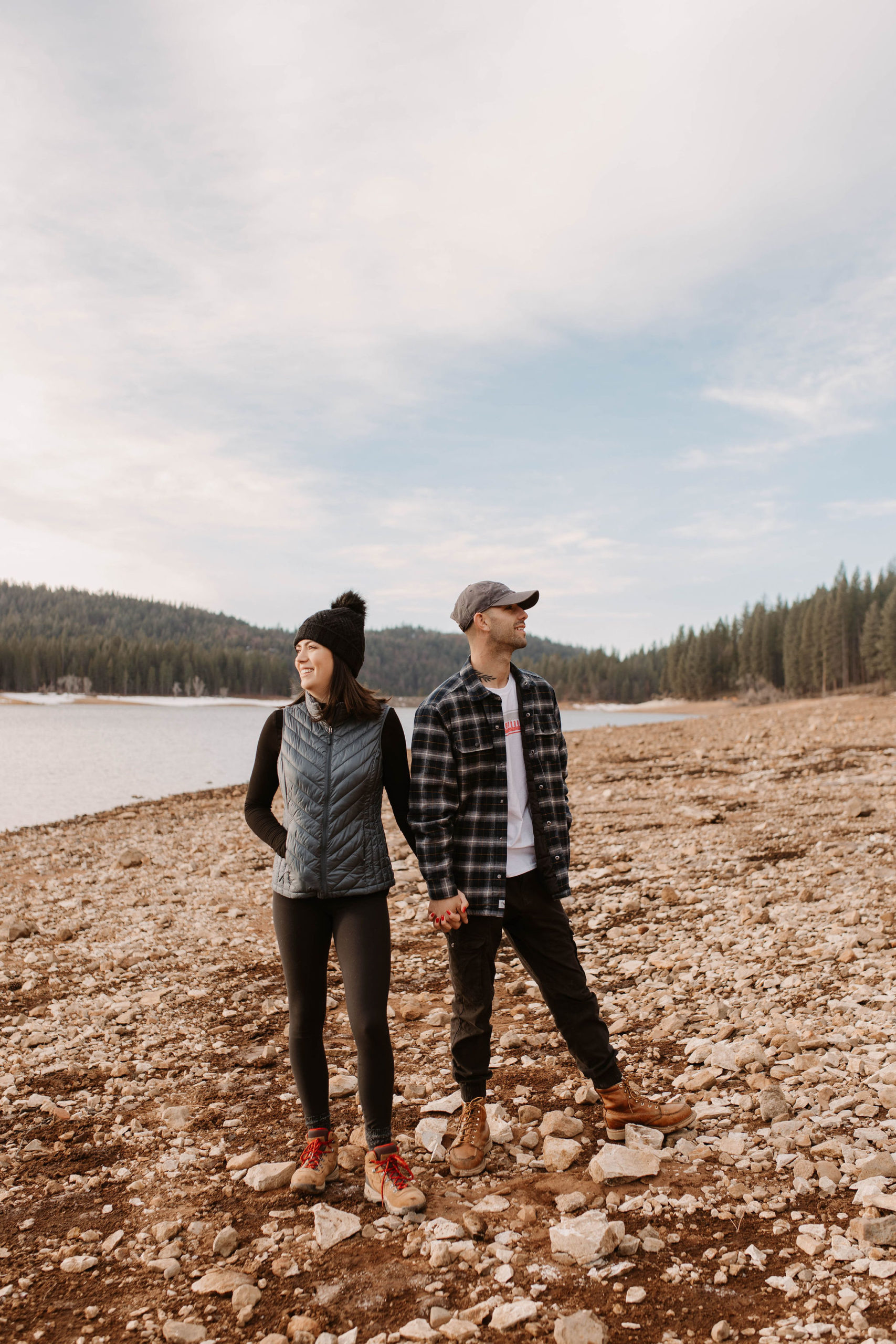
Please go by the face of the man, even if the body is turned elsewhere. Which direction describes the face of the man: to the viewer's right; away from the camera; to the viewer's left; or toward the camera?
to the viewer's right

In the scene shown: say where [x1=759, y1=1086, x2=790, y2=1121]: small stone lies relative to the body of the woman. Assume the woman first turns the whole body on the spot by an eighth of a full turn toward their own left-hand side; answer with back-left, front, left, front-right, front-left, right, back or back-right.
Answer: front-left

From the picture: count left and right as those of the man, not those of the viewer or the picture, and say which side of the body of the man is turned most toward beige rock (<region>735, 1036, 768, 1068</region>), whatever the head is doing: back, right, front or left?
left

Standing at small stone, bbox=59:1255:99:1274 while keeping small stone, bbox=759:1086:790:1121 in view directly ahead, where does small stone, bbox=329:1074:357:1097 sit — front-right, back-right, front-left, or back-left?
front-left

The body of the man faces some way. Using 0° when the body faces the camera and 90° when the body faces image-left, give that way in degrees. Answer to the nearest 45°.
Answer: approximately 315°

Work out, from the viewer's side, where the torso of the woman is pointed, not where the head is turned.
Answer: toward the camera

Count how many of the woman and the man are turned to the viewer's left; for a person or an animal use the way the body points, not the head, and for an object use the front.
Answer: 0

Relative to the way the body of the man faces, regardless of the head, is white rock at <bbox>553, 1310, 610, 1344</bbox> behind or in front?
in front

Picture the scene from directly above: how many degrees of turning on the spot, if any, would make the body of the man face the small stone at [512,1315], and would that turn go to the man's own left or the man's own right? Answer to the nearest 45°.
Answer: approximately 45° to the man's own right

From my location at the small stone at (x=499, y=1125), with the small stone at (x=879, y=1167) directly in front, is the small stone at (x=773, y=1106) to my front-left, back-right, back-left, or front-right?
front-left
